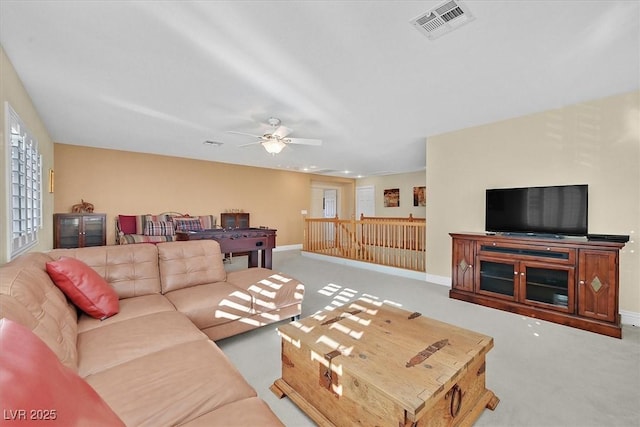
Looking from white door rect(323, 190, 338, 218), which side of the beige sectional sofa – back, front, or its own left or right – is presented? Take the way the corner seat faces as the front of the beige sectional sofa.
left

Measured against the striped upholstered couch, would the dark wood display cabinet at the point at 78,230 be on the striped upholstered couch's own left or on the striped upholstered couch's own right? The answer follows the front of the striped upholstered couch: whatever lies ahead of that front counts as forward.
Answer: on the striped upholstered couch's own right

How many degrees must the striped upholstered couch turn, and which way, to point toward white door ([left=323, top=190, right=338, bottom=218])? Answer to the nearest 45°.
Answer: approximately 90° to its left

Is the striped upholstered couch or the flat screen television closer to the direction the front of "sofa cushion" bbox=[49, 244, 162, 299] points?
the flat screen television

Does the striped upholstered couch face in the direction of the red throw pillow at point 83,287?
yes

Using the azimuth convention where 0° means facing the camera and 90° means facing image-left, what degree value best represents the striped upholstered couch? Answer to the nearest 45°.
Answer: approximately 0°

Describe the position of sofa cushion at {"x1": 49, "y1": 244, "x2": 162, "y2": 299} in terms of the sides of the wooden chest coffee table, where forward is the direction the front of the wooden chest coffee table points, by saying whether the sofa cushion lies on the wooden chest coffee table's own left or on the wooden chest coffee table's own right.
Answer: on the wooden chest coffee table's own right

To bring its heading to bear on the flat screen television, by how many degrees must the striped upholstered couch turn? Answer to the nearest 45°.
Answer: approximately 45° to its left
